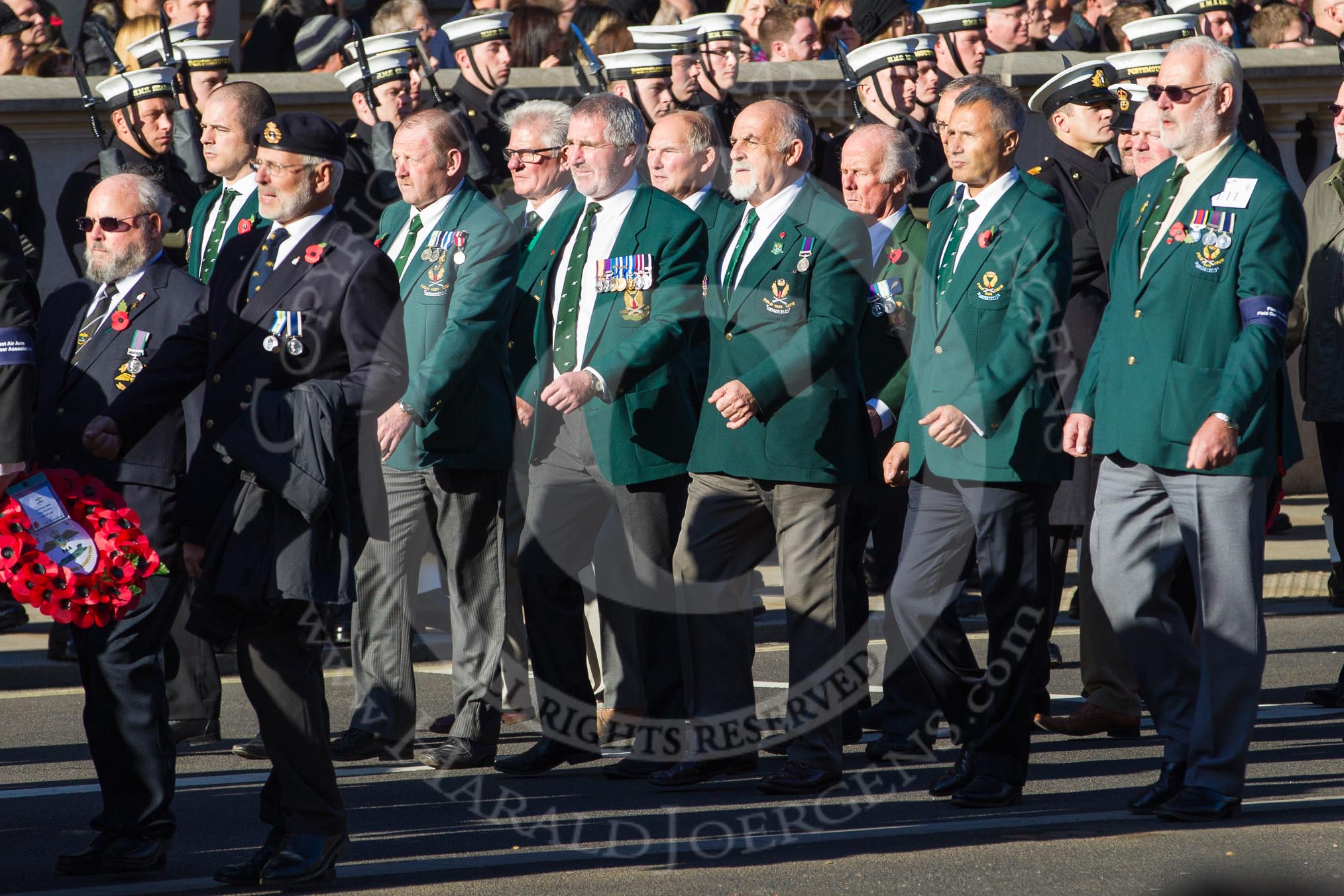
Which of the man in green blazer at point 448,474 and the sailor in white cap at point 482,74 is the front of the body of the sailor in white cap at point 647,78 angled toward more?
the man in green blazer

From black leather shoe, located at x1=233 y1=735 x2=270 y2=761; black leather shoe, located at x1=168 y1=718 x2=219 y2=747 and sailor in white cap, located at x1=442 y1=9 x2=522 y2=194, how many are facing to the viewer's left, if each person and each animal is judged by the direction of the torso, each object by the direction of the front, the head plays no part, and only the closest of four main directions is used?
2

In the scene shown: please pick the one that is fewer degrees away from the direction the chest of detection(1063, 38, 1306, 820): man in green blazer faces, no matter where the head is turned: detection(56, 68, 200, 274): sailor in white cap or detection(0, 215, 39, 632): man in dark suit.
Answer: the man in dark suit

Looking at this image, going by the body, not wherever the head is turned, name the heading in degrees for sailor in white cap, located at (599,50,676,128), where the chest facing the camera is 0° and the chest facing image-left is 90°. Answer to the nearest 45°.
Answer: approximately 315°

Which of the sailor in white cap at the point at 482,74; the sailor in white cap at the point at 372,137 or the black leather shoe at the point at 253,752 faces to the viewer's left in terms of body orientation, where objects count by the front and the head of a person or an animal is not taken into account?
the black leather shoe

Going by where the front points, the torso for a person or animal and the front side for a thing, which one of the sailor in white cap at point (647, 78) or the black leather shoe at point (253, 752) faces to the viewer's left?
the black leather shoe

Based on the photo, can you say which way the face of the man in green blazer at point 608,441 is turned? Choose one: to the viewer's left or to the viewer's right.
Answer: to the viewer's left

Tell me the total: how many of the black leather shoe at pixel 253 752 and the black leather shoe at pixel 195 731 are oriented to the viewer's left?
2
